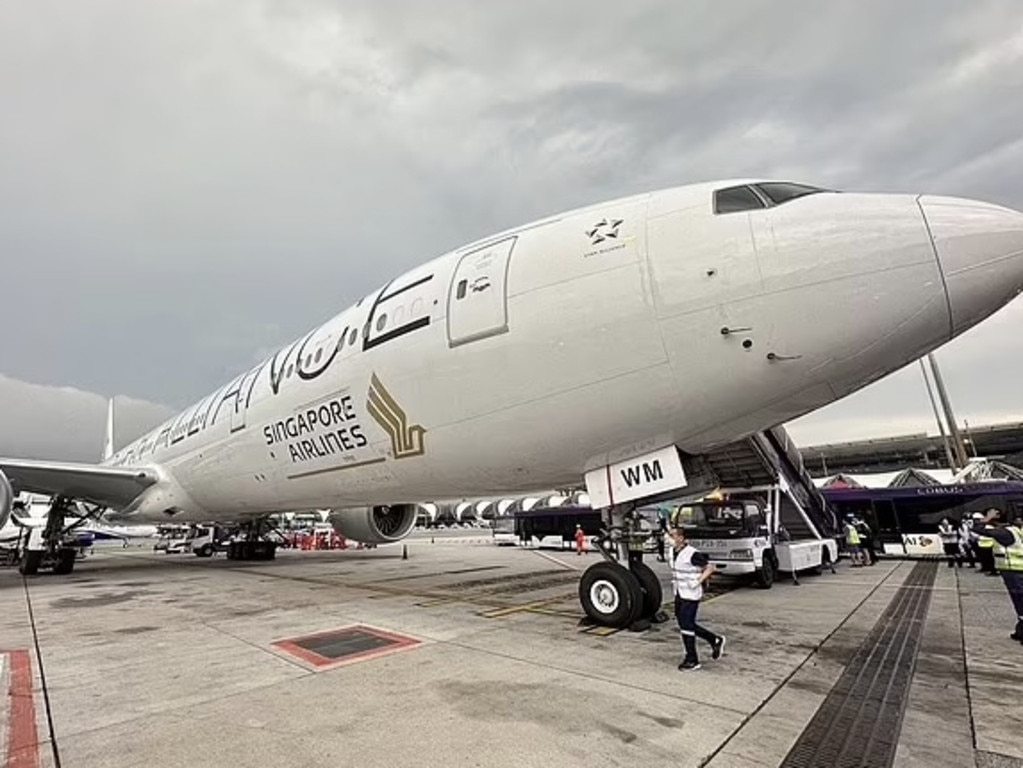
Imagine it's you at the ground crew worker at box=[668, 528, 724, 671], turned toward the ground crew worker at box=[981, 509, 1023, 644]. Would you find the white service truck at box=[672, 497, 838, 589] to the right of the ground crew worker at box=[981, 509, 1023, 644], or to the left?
left

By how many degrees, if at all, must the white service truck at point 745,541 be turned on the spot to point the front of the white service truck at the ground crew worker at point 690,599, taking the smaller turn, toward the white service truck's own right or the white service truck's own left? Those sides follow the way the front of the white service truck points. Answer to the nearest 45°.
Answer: approximately 45° to the white service truck's own left

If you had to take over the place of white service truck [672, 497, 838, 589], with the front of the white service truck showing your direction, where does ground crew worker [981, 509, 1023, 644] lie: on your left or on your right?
on your left

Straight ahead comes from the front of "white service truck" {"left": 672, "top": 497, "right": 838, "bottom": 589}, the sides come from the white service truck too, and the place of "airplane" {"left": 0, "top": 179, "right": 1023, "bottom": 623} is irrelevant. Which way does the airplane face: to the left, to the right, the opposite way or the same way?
to the left

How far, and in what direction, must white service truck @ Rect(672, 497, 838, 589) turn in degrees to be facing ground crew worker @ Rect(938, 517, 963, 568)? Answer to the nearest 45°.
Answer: approximately 180°

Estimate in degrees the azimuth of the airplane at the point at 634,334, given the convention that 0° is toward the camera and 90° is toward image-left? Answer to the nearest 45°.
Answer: approximately 315°

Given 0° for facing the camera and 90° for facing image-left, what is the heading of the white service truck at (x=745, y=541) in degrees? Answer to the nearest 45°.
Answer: approximately 45°

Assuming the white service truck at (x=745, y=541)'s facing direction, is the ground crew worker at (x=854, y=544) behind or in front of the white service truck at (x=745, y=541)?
behind

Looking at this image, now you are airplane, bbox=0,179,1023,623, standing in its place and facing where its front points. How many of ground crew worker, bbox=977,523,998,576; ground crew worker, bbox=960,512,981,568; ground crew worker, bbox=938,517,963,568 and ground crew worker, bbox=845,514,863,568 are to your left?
4

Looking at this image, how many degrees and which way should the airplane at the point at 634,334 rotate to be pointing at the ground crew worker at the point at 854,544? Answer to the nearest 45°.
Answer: approximately 90° to its left
